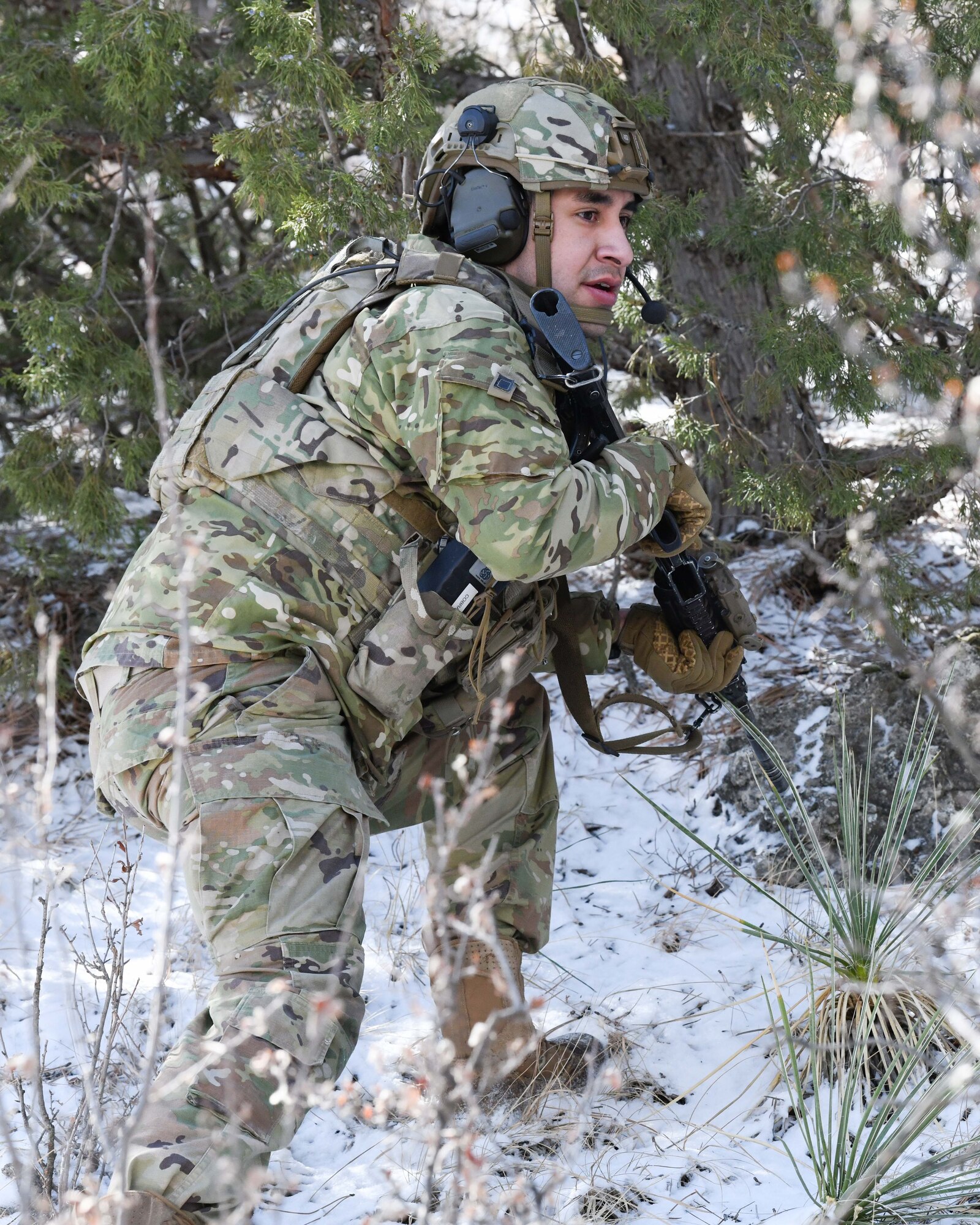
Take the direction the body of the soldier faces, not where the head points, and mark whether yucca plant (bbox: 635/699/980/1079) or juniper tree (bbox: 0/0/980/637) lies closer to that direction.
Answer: the yucca plant

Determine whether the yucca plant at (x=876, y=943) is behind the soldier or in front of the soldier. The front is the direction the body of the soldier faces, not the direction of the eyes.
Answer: in front

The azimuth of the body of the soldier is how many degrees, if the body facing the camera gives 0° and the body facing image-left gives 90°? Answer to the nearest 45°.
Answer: approximately 270°
